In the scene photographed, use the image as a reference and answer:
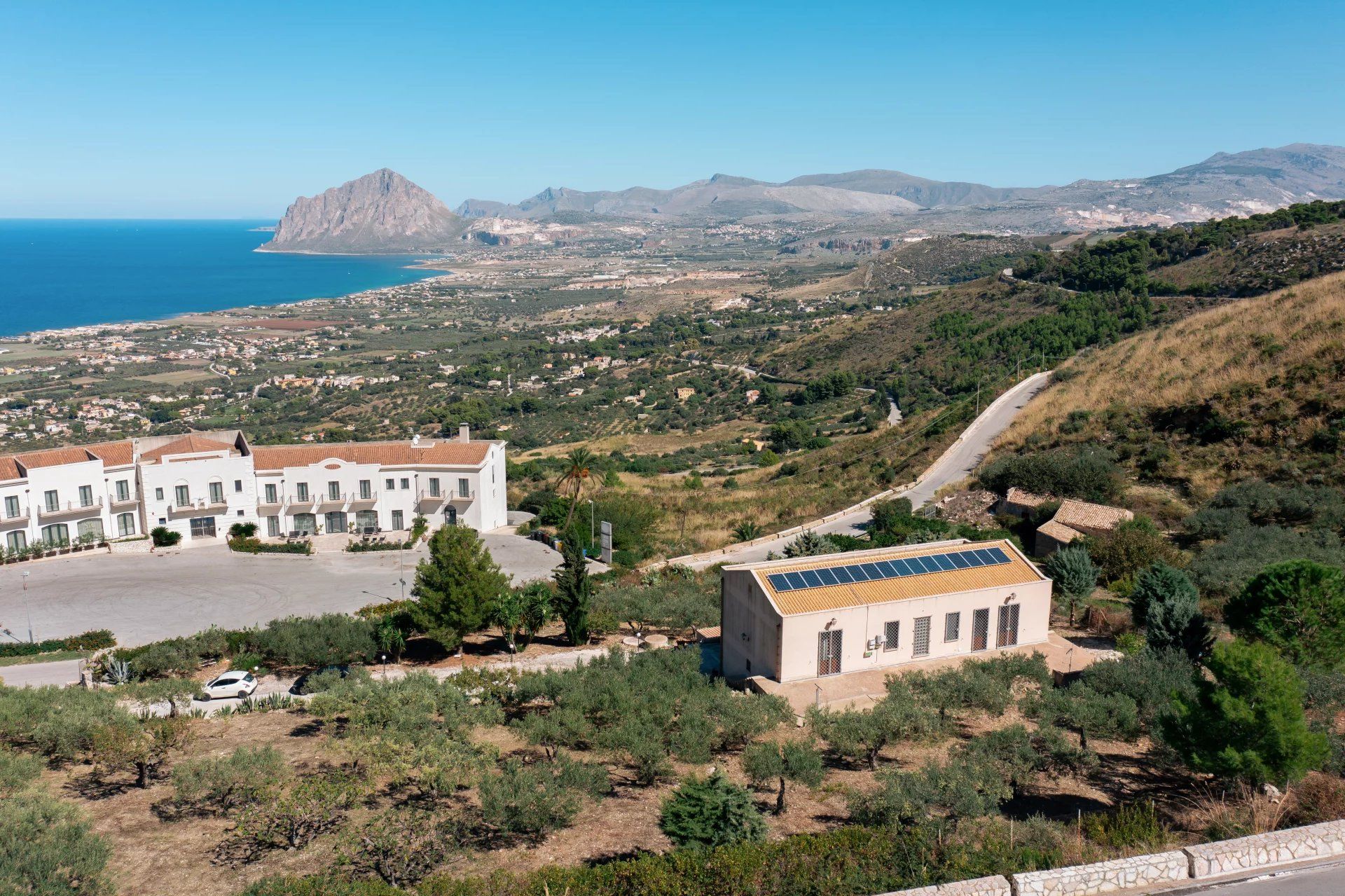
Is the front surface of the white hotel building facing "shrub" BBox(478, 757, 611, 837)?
yes

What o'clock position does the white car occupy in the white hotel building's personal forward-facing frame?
The white car is roughly at 12 o'clock from the white hotel building.

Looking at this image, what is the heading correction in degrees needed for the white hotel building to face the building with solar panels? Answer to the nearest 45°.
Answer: approximately 45° to its left

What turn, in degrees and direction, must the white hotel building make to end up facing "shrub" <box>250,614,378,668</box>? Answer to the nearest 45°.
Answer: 0° — it already faces it

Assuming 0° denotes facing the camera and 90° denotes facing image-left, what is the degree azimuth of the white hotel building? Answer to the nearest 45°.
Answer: approximately 0°

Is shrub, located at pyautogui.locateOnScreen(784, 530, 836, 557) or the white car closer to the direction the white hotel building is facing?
the white car

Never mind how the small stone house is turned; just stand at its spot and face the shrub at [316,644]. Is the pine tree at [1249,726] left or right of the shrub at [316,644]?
left

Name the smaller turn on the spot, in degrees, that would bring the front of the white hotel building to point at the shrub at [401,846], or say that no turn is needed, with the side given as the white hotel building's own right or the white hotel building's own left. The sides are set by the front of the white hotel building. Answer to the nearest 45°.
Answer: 0° — it already faces it

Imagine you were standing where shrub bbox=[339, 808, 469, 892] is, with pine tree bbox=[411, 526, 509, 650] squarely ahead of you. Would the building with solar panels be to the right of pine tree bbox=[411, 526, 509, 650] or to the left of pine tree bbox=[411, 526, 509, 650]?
right
